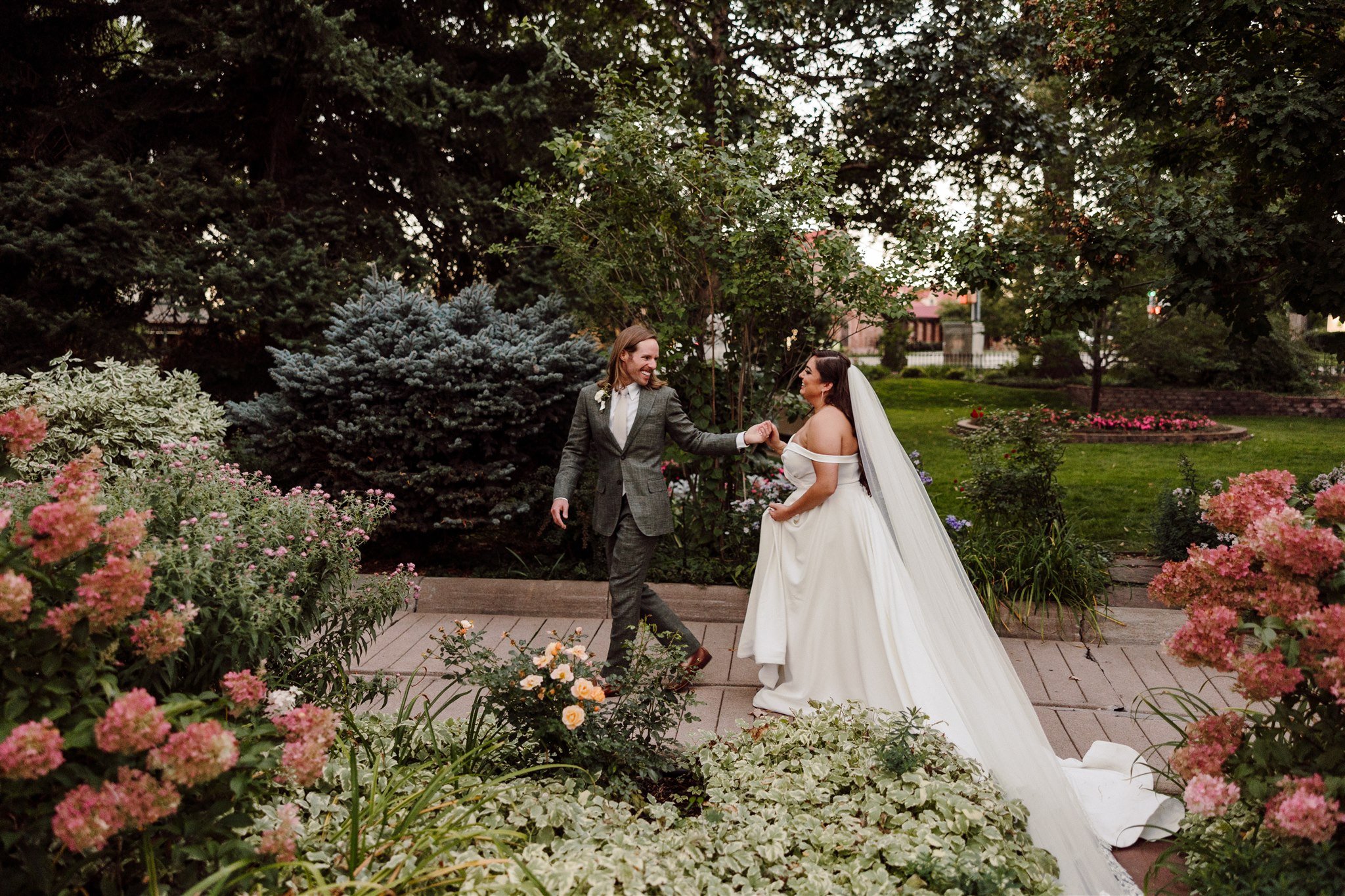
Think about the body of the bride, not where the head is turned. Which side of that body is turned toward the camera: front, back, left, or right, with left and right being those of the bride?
left

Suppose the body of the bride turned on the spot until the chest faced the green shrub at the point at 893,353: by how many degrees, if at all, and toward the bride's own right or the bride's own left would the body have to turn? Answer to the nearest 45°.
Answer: approximately 90° to the bride's own right

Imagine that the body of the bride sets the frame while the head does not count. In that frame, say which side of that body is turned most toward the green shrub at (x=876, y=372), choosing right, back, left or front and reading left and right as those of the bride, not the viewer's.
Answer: right

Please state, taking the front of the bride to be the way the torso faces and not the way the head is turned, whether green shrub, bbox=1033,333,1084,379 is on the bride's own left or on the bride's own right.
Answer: on the bride's own right

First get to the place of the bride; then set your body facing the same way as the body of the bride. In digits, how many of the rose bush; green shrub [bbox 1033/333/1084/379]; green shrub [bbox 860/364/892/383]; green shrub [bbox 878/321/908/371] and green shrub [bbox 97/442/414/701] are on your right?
3

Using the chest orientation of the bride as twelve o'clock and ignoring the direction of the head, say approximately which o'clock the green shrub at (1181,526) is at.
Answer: The green shrub is roughly at 4 o'clock from the bride.

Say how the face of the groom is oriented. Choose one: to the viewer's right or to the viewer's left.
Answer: to the viewer's right

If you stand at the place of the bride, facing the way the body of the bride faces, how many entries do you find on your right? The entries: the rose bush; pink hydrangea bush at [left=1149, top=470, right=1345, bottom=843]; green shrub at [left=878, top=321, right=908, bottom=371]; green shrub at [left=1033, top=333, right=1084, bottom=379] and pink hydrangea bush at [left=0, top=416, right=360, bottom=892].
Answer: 2

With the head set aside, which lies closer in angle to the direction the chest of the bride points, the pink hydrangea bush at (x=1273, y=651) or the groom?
the groom

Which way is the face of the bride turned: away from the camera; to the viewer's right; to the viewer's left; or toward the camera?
to the viewer's left
